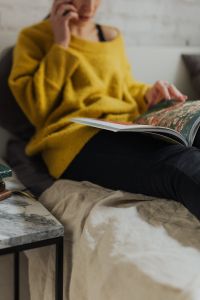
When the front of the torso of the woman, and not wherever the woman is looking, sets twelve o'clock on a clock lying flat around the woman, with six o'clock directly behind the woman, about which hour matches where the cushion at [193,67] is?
The cushion is roughly at 9 o'clock from the woman.

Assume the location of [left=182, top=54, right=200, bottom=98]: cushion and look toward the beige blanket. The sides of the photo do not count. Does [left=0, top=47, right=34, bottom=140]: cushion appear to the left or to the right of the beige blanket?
right

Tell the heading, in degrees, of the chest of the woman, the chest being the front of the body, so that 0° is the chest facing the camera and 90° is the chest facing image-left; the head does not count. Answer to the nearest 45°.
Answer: approximately 315°

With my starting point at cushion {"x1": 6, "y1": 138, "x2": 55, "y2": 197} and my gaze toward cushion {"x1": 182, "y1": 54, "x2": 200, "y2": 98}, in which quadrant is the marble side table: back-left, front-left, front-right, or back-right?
back-right
